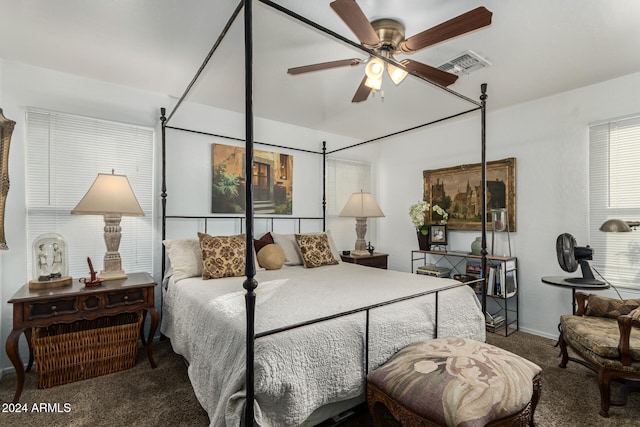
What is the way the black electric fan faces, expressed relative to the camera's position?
facing to the left of the viewer

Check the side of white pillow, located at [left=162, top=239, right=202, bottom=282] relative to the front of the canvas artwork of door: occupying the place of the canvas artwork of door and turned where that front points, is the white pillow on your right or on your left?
on your right

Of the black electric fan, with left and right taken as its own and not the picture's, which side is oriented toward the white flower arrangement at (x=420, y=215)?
front

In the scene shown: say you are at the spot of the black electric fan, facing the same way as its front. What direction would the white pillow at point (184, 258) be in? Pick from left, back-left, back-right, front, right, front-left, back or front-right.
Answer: front-left

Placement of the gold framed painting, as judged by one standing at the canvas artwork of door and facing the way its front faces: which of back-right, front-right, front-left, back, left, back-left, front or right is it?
front-left

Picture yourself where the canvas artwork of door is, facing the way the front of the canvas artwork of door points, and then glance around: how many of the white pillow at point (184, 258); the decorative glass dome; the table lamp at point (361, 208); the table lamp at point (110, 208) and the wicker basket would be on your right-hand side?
4

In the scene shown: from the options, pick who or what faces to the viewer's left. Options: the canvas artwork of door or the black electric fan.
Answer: the black electric fan

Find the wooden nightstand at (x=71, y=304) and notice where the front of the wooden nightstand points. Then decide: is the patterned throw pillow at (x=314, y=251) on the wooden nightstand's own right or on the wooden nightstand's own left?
on the wooden nightstand's own left

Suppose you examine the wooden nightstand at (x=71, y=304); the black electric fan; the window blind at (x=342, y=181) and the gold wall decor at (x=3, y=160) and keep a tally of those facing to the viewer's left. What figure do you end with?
1

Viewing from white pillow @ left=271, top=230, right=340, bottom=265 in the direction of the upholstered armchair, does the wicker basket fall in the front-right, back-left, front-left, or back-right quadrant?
back-right
